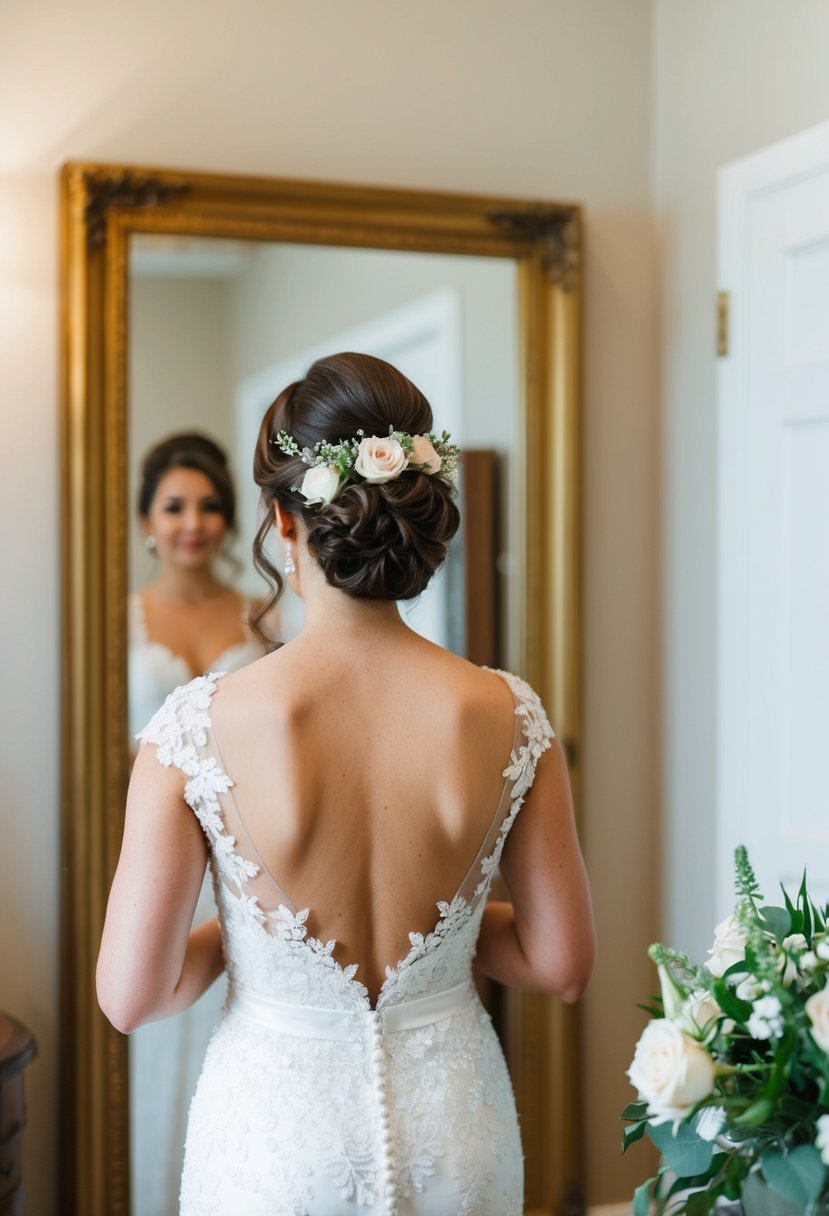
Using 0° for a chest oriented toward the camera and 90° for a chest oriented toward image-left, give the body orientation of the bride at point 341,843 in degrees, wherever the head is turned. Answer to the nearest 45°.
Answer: approximately 180°

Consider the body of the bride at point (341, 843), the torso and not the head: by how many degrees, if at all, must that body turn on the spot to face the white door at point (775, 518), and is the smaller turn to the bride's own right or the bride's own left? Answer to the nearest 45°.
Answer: approximately 45° to the bride's own right
